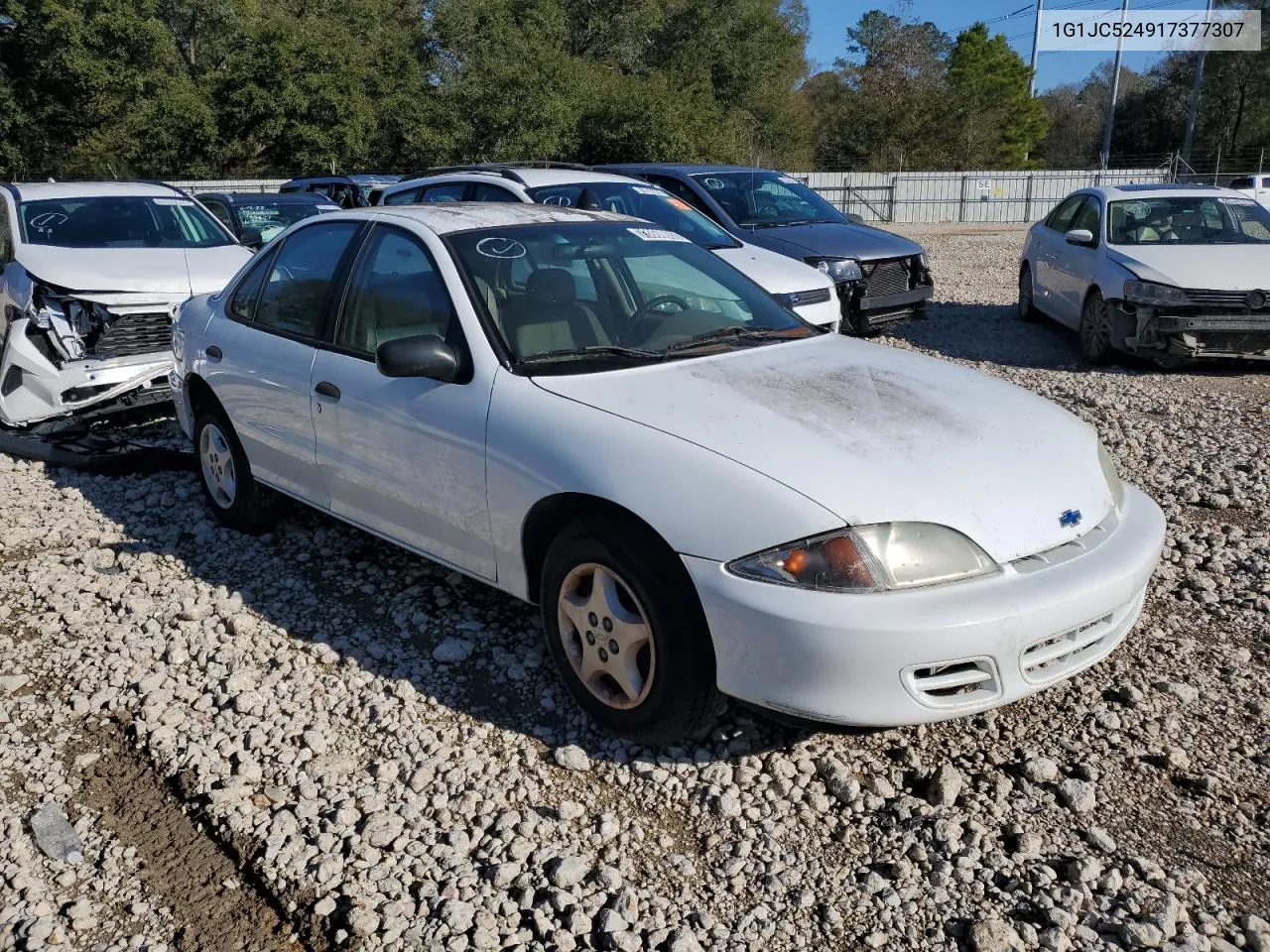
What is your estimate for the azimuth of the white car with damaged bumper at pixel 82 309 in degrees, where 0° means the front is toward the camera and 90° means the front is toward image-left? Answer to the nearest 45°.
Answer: approximately 315°

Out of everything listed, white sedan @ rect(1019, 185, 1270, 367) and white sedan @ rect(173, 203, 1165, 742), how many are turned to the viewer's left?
0

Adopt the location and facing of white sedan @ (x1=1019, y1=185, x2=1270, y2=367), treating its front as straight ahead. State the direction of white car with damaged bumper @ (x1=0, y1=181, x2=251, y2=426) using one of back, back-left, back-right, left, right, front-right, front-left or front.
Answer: right

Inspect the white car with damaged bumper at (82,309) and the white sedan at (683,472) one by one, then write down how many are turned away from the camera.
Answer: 0

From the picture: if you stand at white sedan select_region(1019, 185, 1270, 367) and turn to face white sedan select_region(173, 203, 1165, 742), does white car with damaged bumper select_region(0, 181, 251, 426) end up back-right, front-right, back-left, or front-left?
front-right

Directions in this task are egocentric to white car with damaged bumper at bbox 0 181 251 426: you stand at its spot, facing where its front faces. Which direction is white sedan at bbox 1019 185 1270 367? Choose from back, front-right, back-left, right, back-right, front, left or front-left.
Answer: front-left

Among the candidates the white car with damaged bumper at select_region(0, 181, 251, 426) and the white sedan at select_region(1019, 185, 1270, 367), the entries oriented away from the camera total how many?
0

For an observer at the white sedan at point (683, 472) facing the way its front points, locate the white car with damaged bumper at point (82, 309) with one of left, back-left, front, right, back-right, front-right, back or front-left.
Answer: back

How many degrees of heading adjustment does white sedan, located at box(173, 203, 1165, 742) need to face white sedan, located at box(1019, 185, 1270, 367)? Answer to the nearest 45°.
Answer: approximately 90° to its left

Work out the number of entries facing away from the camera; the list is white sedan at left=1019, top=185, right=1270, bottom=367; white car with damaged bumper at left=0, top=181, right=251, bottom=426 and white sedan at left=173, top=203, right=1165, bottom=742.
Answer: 0

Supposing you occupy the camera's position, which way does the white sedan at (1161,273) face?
facing the viewer and to the right of the viewer

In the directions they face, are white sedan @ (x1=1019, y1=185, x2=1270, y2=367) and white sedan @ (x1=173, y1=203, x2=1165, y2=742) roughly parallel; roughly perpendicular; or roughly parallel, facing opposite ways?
roughly parallel

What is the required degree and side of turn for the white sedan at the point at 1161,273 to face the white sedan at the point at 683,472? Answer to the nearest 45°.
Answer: approximately 45° to its right

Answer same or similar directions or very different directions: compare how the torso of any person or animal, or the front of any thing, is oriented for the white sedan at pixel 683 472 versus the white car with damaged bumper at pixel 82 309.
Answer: same or similar directions
